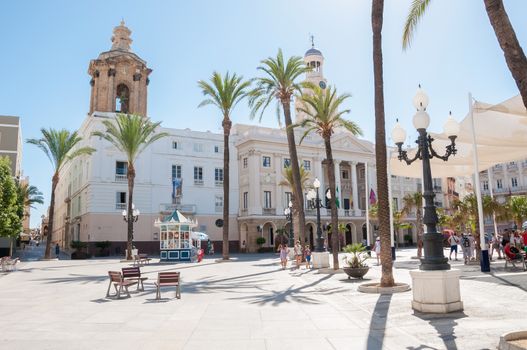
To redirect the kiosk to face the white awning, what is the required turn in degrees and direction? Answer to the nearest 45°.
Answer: approximately 45° to its left

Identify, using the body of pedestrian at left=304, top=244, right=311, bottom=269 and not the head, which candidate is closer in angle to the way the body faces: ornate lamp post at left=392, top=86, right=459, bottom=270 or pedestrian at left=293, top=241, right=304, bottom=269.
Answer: the ornate lamp post

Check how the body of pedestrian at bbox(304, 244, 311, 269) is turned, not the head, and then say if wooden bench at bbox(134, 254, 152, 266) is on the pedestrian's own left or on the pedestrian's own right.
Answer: on the pedestrian's own right

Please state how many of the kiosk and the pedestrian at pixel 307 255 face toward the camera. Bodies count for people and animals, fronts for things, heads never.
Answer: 2

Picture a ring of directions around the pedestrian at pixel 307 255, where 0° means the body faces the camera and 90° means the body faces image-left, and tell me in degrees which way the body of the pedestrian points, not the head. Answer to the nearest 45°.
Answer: approximately 0°
